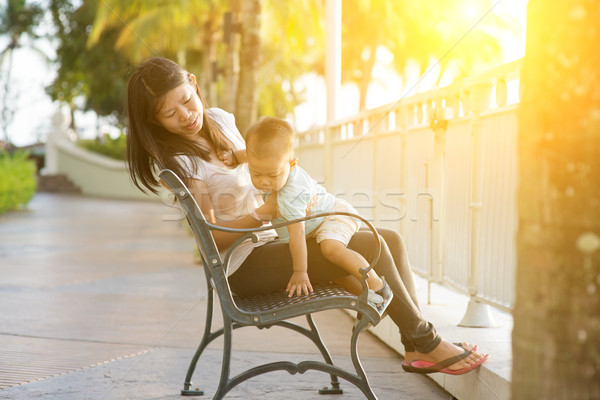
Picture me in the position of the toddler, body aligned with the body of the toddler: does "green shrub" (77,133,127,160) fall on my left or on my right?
on my right

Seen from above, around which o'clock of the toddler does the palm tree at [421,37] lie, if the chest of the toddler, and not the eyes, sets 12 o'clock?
The palm tree is roughly at 5 o'clock from the toddler.

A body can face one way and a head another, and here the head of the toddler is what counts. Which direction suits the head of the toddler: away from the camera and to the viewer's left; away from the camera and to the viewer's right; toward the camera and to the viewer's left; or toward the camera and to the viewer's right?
toward the camera and to the viewer's left

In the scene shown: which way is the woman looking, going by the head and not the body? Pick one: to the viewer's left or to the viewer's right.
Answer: to the viewer's right

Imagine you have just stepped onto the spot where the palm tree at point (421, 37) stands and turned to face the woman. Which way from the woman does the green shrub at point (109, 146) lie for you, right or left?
right

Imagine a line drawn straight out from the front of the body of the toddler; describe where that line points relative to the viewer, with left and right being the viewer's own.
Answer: facing the viewer and to the left of the viewer

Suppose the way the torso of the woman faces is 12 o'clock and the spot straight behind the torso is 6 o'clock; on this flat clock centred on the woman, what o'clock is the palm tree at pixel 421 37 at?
The palm tree is roughly at 8 o'clock from the woman.

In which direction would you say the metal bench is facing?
to the viewer's right

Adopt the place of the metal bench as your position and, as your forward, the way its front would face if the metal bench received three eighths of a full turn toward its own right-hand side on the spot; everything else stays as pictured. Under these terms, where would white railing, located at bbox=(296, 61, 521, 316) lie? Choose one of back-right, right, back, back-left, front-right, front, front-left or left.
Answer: back

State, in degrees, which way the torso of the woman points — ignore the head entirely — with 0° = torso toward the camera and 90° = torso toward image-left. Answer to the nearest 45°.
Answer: approximately 315°
